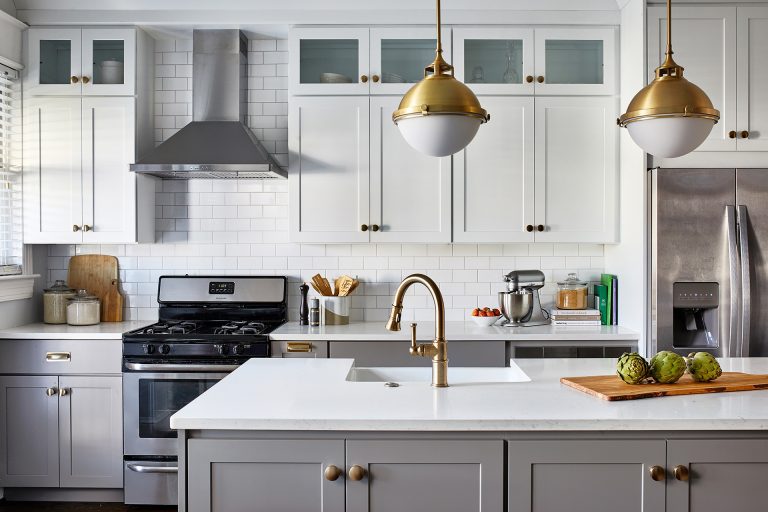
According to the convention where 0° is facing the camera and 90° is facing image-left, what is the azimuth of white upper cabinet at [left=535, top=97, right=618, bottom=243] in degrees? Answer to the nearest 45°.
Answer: approximately 0°

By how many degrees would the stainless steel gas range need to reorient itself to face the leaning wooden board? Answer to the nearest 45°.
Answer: approximately 135° to its right

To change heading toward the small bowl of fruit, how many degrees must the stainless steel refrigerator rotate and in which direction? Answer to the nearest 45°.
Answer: approximately 90° to its right

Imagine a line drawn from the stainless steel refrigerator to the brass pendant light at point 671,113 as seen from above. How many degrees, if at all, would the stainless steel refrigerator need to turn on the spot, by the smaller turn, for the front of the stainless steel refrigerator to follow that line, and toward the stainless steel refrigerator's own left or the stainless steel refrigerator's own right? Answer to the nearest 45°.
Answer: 0° — it already faces it

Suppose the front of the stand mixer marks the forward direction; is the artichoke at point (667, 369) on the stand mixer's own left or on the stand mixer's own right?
on the stand mixer's own left

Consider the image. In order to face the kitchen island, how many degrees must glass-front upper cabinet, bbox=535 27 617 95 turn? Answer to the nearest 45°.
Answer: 0° — it already faces it

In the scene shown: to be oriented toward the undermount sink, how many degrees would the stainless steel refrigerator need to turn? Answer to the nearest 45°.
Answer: approximately 45° to its right
